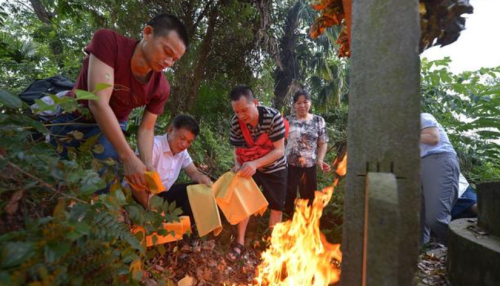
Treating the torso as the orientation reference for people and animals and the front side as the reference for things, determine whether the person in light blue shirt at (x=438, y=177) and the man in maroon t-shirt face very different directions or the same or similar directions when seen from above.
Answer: very different directions

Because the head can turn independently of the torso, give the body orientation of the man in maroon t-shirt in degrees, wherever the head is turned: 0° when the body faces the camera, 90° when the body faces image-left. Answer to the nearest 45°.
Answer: approximately 315°

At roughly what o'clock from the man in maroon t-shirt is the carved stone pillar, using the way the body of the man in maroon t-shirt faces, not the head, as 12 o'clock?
The carved stone pillar is roughly at 12 o'clock from the man in maroon t-shirt.

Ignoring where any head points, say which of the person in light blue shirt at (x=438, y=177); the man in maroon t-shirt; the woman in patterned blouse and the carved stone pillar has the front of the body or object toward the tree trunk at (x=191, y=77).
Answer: the person in light blue shirt

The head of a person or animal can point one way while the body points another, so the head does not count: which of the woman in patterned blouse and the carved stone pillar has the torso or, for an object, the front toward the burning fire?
the woman in patterned blouse

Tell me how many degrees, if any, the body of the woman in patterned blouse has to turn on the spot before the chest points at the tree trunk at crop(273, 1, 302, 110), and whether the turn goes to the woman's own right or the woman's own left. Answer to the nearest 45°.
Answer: approximately 180°

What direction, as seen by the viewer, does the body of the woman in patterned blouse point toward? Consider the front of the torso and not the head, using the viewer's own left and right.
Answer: facing the viewer

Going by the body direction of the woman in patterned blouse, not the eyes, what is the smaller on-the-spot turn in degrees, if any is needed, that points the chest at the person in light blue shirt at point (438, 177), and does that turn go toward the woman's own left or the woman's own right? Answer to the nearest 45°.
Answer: approximately 90° to the woman's own left

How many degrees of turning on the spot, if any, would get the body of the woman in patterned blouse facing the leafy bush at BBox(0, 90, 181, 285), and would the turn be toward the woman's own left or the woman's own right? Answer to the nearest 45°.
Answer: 0° — they already face it

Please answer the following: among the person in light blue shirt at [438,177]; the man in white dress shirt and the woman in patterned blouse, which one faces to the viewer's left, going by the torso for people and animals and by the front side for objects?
the person in light blue shirt

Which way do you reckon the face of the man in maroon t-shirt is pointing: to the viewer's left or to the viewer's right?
to the viewer's right
